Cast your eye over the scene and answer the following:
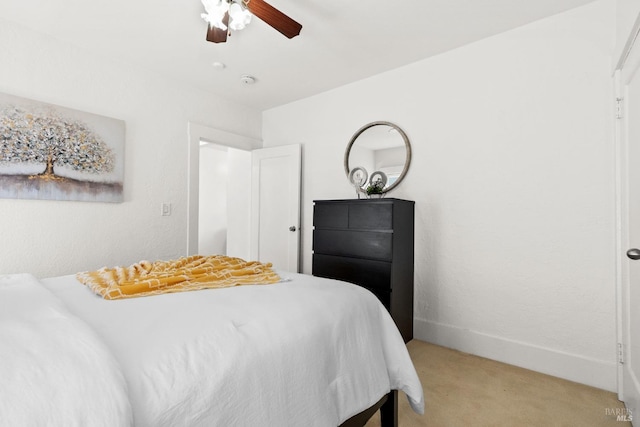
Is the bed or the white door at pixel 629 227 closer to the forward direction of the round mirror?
the bed

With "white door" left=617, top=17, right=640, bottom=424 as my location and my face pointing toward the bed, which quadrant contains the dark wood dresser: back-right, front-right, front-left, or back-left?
front-right

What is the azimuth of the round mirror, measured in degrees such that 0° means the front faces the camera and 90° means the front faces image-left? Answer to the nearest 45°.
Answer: approximately 45°

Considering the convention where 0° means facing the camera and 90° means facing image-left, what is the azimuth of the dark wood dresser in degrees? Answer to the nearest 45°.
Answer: approximately 45°

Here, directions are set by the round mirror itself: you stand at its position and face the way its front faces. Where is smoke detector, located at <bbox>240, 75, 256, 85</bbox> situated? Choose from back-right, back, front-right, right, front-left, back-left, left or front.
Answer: front-right

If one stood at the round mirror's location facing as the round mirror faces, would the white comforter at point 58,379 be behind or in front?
in front

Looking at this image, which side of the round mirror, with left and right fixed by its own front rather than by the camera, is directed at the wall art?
front

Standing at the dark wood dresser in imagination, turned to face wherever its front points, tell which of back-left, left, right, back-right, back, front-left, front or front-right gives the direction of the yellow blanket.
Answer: front

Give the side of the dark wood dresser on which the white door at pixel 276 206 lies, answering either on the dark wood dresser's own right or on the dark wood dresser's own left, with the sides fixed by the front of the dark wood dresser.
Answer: on the dark wood dresser's own right

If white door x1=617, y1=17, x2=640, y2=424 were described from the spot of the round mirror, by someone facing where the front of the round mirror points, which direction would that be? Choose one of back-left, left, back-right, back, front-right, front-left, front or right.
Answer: left

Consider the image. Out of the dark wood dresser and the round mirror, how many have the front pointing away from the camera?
0

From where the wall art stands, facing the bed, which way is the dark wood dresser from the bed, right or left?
left

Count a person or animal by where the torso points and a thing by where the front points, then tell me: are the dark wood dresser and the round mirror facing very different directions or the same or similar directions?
same or similar directions
